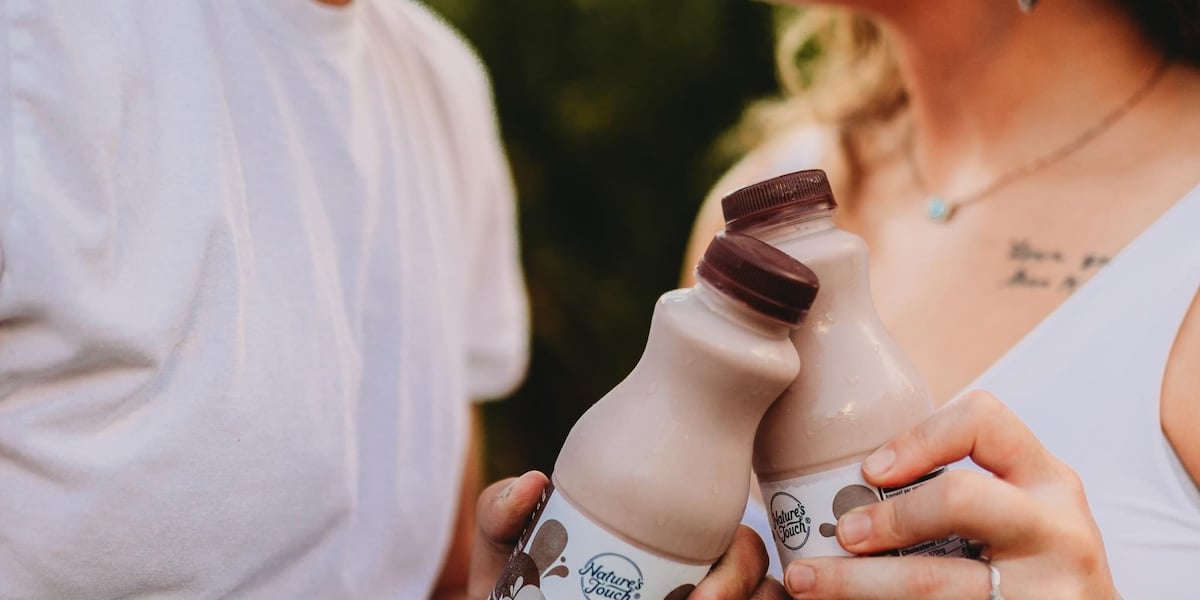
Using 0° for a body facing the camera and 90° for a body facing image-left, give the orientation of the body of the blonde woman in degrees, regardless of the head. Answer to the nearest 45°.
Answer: approximately 45°
